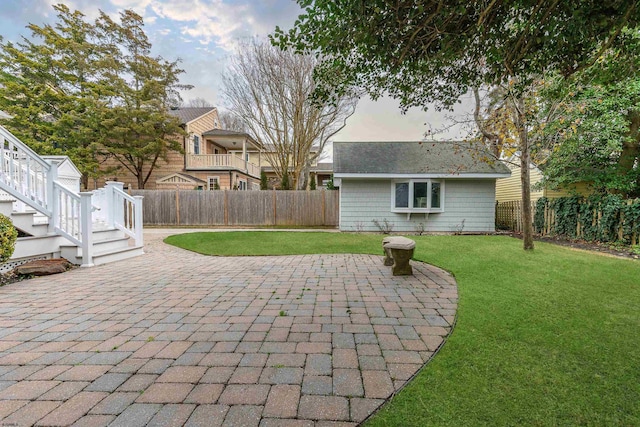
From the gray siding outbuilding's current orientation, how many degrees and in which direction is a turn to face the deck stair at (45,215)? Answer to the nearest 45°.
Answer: approximately 45° to its right

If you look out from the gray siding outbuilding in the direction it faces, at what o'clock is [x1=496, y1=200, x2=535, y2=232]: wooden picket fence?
The wooden picket fence is roughly at 8 o'clock from the gray siding outbuilding.

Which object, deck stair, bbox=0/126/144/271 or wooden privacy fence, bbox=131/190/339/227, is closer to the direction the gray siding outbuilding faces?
the deck stair

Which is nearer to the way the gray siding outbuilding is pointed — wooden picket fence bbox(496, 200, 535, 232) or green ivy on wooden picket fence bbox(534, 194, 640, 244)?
the green ivy on wooden picket fence

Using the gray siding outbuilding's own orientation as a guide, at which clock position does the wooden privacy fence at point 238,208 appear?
The wooden privacy fence is roughly at 3 o'clock from the gray siding outbuilding.

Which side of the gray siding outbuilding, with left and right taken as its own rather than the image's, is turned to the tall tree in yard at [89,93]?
right

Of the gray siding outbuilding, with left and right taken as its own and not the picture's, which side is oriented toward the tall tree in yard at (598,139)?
left

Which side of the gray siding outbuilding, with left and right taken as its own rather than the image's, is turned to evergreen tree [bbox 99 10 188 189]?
right

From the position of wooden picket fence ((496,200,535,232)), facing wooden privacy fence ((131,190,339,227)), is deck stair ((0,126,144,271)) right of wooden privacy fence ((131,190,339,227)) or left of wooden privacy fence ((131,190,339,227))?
left

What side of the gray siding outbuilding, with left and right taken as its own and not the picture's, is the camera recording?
front

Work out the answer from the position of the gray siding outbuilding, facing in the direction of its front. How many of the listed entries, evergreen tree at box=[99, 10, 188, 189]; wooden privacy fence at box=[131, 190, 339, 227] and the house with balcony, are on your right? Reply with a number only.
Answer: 3

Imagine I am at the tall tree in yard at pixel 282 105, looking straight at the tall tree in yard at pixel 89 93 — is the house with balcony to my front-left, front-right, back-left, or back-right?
front-right

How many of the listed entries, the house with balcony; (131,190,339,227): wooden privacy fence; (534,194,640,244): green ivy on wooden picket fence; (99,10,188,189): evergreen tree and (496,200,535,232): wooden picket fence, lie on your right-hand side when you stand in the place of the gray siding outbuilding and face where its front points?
3

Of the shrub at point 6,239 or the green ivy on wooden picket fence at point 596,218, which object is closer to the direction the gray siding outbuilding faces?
the shrub

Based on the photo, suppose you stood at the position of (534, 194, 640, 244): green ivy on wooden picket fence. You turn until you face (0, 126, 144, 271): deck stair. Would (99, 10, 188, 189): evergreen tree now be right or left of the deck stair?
right
